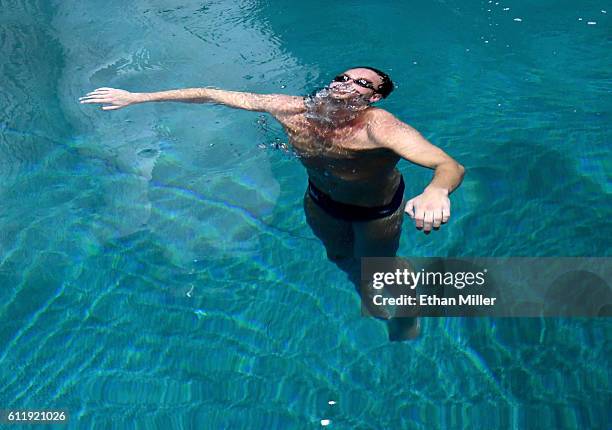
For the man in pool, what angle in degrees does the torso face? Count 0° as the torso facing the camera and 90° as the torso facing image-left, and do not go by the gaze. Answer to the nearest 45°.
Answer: approximately 0°
